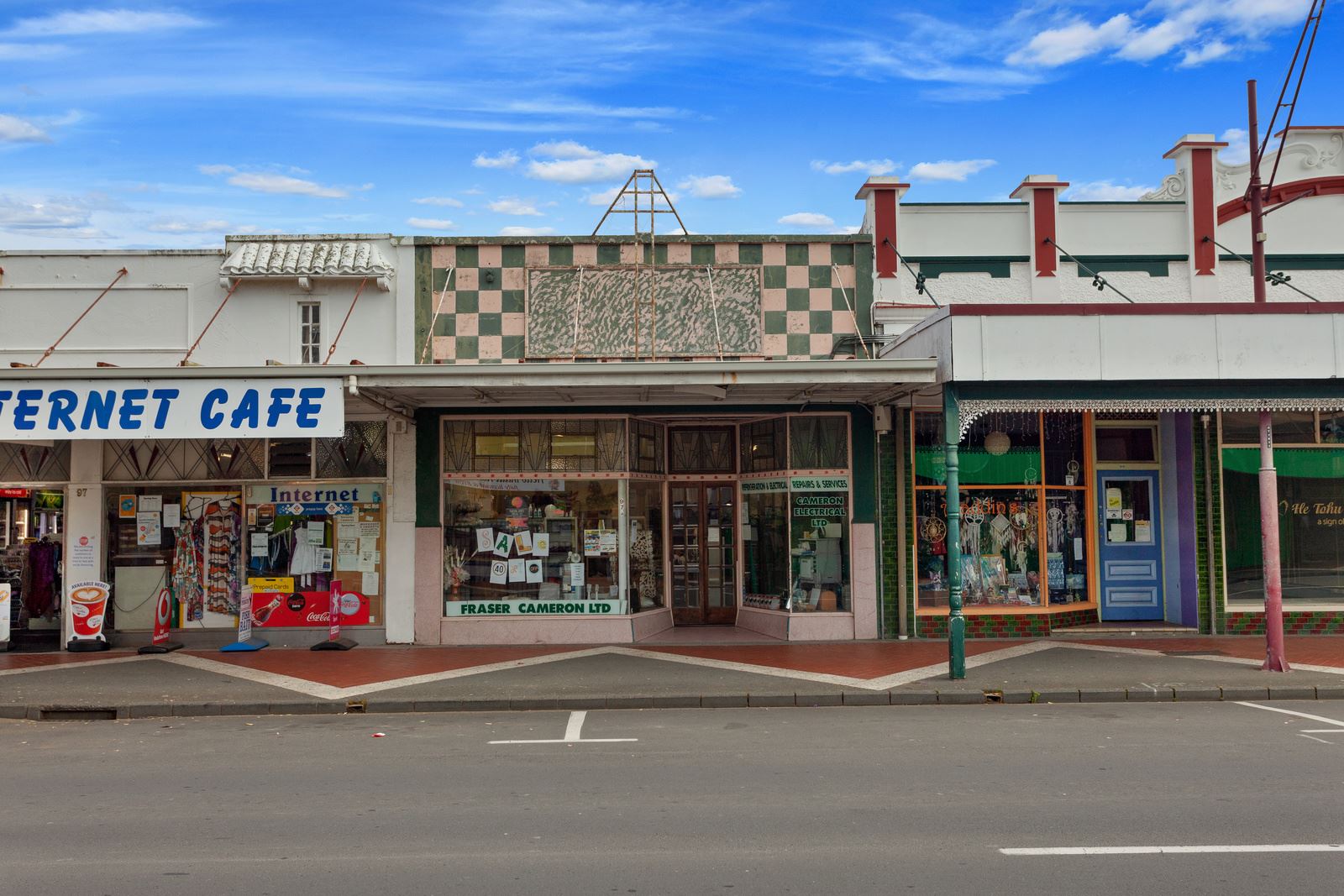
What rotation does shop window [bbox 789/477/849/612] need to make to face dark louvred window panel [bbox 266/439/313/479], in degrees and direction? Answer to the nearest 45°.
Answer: approximately 90° to its right

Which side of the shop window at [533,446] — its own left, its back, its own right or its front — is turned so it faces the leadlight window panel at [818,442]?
left

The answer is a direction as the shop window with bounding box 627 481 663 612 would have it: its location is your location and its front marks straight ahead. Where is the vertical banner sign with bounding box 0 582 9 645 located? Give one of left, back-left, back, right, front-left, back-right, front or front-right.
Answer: back-right

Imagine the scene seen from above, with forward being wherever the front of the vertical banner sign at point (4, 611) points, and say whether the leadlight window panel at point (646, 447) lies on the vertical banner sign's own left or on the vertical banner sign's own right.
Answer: on the vertical banner sign's own left

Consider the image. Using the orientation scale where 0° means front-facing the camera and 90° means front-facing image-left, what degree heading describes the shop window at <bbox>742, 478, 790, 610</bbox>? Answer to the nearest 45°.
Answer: approximately 45°

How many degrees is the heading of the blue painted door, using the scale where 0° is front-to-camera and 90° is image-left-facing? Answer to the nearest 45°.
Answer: approximately 0°
